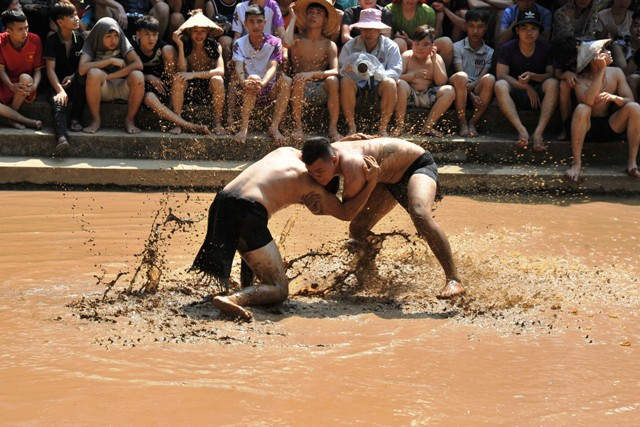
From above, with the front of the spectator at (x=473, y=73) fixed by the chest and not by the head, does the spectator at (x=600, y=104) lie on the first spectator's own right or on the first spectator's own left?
on the first spectator's own left

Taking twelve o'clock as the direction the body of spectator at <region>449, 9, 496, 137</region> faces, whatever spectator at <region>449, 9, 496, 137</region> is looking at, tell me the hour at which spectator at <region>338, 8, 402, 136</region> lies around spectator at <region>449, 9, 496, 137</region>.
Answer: spectator at <region>338, 8, 402, 136</region> is roughly at 2 o'clock from spectator at <region>449, 9, 496, 137</region>.

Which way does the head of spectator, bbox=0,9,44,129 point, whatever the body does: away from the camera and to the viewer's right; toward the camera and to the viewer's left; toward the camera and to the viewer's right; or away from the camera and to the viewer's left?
toward the camera and to the viewer's right

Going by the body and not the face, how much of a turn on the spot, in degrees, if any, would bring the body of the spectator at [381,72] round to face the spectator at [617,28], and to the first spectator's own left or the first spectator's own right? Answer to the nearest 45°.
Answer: approximately 90° to the first spectator's own left

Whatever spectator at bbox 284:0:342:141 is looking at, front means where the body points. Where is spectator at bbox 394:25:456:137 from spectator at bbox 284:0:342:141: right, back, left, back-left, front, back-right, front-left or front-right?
left

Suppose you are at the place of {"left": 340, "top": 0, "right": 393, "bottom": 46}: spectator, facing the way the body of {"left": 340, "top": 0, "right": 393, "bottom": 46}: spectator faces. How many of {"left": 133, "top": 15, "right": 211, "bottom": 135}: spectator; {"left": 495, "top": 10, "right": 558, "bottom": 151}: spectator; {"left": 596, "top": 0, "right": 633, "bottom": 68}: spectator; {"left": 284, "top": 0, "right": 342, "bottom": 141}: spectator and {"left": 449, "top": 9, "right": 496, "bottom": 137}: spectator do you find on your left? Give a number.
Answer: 3

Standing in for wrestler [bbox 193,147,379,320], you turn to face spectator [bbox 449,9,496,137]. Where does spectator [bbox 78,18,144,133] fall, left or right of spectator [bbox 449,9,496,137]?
left

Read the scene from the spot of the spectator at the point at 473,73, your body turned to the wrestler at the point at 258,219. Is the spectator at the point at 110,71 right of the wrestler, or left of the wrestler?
right

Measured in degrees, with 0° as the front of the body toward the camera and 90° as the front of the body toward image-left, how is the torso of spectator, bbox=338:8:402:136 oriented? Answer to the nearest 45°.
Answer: approximately 0°

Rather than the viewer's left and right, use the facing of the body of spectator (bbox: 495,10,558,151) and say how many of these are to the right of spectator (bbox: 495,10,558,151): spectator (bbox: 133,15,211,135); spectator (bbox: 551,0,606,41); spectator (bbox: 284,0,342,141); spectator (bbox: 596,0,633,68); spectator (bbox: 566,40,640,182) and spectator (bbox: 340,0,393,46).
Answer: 3
